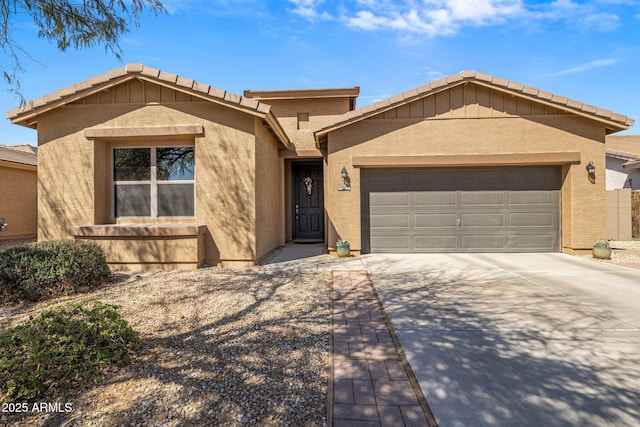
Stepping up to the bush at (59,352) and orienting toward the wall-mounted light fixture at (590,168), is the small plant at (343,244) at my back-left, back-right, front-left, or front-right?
front-left

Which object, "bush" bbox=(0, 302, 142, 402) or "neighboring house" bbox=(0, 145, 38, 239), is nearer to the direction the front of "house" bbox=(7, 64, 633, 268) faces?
the bush

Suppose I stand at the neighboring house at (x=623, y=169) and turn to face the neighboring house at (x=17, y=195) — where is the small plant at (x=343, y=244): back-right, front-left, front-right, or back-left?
front-left

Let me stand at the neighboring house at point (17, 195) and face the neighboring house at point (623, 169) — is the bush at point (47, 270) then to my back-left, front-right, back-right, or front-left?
front-right

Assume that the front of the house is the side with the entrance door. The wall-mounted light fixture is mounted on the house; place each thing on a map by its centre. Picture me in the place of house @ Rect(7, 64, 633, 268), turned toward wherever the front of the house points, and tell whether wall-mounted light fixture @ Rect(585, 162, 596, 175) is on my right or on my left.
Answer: on my left

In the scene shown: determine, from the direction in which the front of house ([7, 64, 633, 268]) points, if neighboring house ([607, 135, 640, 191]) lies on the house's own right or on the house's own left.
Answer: on the house's own left

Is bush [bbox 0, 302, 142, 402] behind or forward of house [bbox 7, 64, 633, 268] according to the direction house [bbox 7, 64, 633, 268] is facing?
forward

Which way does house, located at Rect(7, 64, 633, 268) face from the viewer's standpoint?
toward the camera
